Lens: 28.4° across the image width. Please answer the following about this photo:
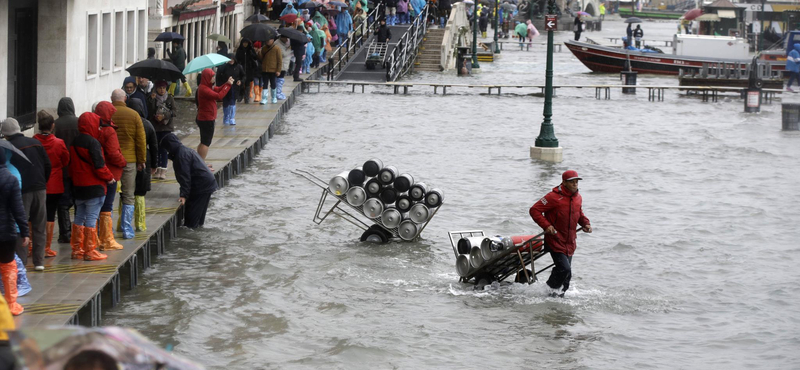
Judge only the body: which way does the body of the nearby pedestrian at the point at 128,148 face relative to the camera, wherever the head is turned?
away from the camera

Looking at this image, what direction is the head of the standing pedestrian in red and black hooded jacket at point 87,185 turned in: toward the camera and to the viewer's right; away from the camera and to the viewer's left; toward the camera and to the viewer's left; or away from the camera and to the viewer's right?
away from the camera and to the viewer's right

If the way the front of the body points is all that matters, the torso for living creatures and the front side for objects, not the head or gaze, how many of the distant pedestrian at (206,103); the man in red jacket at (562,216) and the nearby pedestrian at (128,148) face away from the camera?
1

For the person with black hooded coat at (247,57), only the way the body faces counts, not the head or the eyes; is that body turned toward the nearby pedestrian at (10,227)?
yes

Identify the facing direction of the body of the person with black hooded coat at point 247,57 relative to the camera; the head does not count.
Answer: toward the camera

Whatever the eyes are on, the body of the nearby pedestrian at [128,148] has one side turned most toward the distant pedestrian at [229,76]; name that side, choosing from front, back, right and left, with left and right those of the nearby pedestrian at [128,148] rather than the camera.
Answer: front

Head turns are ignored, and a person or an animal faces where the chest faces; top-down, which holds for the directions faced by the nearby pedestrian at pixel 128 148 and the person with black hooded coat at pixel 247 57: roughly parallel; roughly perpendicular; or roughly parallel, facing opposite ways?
roughly parallel, facing opposite ways

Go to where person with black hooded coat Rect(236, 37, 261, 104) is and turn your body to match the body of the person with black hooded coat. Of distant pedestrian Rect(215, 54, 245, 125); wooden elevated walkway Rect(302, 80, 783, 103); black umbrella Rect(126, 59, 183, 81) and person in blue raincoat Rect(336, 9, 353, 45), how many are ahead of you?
2

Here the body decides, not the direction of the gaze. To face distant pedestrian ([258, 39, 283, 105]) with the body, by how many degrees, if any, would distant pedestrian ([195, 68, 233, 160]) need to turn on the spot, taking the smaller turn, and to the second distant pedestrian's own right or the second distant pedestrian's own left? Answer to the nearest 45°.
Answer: approximately 90° to the second distant pedestrian's own left

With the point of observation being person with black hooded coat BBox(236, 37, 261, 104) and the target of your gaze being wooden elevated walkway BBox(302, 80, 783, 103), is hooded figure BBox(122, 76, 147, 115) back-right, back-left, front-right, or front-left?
back-right

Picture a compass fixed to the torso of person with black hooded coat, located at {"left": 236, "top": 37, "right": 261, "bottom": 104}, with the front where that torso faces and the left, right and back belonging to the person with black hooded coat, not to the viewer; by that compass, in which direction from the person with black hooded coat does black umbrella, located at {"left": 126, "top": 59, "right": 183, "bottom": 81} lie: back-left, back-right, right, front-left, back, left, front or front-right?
front
